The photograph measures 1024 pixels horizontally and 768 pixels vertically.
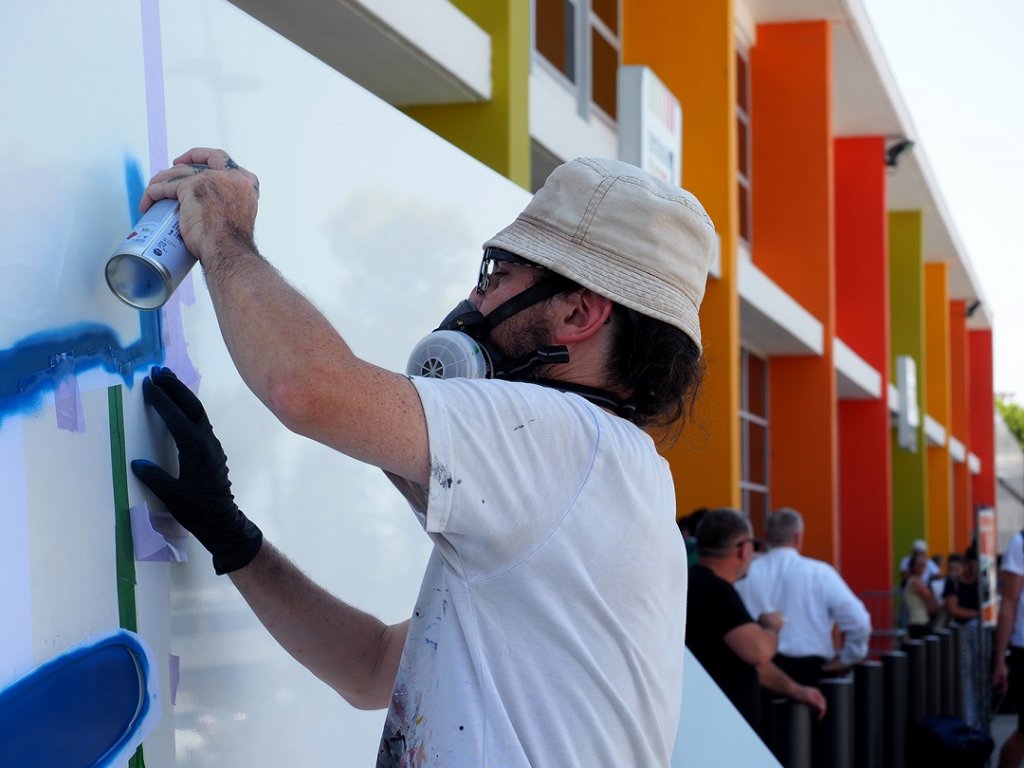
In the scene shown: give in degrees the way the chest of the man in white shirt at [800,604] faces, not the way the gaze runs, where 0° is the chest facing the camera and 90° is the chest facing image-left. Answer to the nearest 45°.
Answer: approximately 180°

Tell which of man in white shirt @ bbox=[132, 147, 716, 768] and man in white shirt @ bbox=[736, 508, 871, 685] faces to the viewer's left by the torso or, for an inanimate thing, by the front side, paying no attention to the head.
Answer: man in white shirt @ bbox=[132, 147, 716, 768]

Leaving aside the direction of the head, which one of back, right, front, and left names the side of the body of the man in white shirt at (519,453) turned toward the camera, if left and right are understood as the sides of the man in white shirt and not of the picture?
left

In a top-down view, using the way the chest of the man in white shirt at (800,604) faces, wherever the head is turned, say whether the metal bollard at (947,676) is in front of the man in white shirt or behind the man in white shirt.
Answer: in front

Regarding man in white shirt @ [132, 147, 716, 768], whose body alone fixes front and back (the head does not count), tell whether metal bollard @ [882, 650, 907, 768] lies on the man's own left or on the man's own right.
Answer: on the man's own right

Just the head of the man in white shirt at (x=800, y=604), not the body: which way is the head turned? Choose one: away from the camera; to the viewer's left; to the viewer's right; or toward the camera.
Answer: away from the camera

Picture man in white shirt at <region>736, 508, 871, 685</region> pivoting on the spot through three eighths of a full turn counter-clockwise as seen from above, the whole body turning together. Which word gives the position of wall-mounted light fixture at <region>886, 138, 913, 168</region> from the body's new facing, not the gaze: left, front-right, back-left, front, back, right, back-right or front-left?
back-right

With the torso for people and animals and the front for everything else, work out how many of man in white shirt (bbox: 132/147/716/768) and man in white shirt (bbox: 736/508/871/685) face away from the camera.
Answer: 1

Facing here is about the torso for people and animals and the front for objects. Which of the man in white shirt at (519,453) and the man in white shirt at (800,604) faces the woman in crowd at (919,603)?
the man in white shirt at (800,604)

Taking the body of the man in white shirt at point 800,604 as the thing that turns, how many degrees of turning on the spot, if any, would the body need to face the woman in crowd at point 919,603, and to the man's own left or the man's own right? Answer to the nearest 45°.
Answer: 0° — they already face them

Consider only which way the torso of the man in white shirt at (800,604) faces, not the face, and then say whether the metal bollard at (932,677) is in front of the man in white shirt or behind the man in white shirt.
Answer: in front

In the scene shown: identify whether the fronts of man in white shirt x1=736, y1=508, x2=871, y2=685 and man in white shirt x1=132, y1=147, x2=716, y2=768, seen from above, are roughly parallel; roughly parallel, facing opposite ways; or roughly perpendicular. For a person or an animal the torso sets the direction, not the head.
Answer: roughly perpendicular

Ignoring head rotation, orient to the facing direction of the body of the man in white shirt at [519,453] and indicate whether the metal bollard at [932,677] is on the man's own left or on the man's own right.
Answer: on the man's own right

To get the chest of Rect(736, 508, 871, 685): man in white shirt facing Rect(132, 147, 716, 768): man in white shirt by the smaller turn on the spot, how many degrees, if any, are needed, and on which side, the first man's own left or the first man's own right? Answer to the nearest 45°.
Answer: approximately 180°
